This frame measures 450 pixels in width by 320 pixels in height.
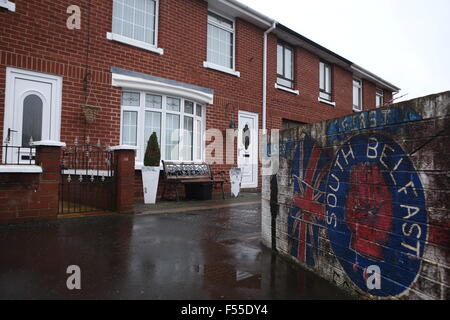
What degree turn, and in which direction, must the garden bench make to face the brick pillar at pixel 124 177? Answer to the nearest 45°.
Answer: approximately 90° to its right

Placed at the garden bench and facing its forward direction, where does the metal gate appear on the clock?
The metal gate is roughly at 3 o'clock from the garden bench.

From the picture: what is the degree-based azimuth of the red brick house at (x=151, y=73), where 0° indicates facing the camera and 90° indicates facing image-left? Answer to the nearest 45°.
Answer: approximately 315°

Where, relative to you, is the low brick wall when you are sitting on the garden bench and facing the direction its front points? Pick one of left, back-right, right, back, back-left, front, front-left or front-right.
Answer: right

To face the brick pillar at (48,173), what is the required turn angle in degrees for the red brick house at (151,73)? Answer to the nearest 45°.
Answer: approximately 45° to its right

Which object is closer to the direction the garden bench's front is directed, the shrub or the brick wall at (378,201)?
the brick wall

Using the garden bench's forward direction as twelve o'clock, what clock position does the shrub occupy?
The shrub is roughly at 3 o'clock from the garden bench.

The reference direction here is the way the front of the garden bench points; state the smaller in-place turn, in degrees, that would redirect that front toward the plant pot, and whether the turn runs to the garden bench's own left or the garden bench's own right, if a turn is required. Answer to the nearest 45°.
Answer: approximately 90° to the garden bench's own right

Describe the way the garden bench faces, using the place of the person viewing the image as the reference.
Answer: facing the viewer and to the right of the viewer

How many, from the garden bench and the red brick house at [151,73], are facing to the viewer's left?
0
